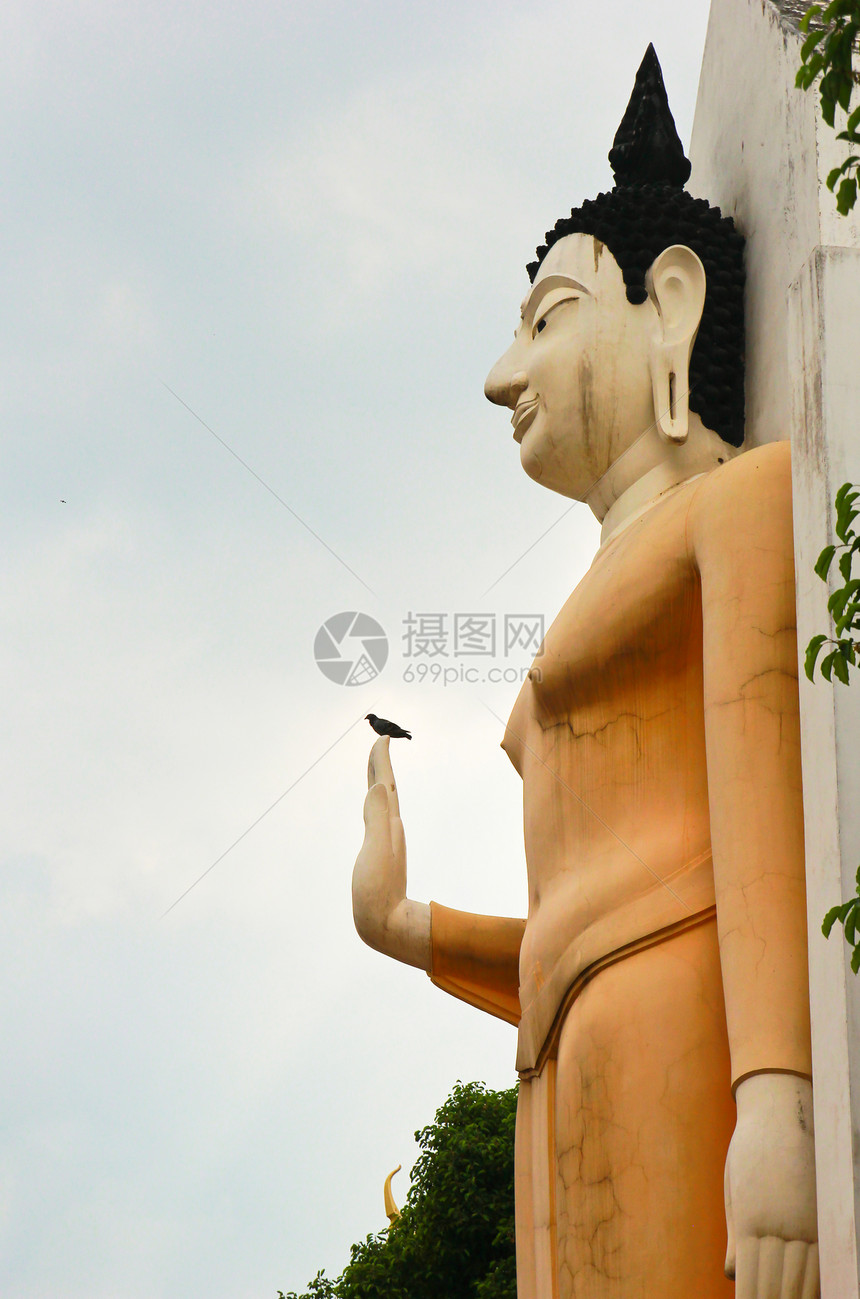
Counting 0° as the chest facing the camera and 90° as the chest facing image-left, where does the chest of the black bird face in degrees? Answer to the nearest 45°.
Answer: approximately 90°

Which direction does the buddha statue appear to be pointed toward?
to the viewer's left
